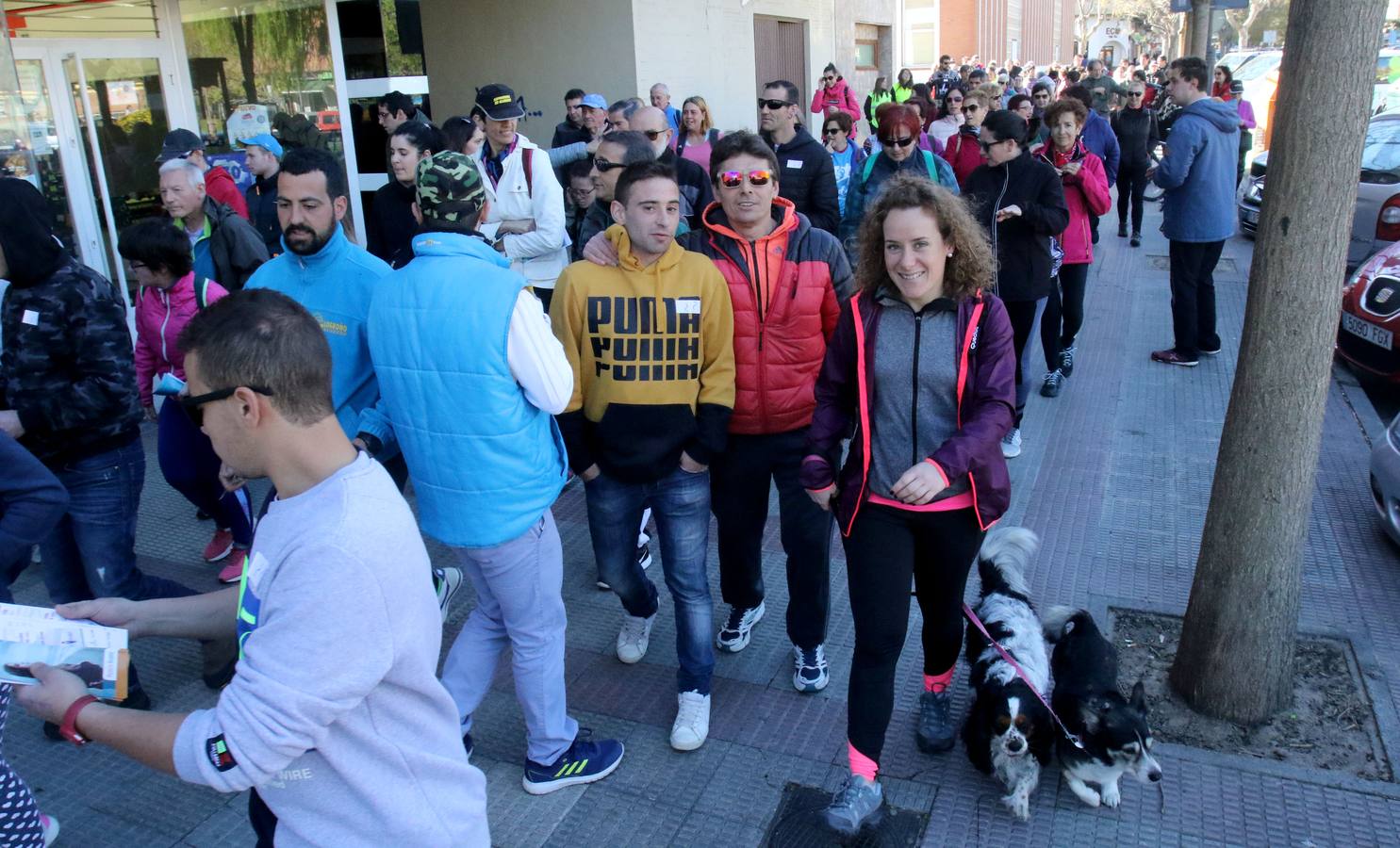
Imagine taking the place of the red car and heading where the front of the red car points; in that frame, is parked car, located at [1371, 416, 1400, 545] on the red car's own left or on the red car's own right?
on the red car's own left

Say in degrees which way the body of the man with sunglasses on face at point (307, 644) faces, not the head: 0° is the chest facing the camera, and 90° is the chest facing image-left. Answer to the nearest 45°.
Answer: approximately 90°

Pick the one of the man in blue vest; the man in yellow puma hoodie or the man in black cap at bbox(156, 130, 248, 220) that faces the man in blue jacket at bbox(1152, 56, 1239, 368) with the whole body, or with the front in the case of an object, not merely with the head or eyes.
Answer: the man in blue vest

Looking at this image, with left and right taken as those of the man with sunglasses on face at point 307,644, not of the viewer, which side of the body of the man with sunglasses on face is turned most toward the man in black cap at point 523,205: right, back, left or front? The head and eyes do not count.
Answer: right

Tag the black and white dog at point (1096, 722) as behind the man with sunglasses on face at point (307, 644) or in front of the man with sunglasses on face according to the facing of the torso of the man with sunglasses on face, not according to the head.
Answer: behind

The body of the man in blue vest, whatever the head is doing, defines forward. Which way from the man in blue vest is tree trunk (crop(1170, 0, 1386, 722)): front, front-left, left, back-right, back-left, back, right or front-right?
front-right

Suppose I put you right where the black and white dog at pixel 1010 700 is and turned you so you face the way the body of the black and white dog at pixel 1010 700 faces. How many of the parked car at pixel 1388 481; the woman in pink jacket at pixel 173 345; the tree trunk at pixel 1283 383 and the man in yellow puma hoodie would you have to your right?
2

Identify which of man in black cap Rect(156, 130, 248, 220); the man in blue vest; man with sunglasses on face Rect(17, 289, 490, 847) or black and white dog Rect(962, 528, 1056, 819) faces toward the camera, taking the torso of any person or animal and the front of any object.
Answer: the black and white dog

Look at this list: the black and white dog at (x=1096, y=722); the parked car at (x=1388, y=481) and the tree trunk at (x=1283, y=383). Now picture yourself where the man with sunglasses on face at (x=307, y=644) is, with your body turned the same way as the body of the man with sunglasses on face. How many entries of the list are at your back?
3

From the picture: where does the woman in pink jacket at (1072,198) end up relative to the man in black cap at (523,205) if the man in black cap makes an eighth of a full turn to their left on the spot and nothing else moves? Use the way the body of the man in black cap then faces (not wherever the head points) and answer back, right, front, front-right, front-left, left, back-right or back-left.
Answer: left

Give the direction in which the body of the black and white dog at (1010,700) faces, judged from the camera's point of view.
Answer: toward the camera

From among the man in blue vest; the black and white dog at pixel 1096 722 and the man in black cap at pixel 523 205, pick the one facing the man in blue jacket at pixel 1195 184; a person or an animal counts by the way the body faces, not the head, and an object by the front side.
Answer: the man in blue vest

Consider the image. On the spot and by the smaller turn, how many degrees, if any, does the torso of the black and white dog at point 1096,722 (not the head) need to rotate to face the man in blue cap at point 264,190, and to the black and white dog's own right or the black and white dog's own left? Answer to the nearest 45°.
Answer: approximately 180°

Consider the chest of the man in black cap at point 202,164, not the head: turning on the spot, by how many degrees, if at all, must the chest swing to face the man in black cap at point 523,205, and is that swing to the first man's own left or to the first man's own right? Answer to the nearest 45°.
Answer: approximately 135° to the first man's own left

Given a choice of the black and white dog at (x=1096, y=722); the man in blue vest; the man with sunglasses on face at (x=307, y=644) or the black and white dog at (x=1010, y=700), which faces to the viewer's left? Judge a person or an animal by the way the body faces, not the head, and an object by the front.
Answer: the man with sunglasses on face

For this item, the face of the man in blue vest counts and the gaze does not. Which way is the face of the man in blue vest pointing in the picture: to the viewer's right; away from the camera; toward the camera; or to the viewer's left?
away from the camera

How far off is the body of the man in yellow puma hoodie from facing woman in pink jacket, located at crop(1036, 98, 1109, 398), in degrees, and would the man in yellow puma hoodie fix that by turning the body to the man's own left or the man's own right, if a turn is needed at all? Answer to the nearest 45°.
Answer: approximately 135° to the man's own left

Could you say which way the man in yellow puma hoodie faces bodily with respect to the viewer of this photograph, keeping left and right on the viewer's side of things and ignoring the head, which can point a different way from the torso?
facing the viewer

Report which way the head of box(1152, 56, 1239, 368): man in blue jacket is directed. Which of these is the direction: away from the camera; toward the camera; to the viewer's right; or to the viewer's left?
to the viewer's left
